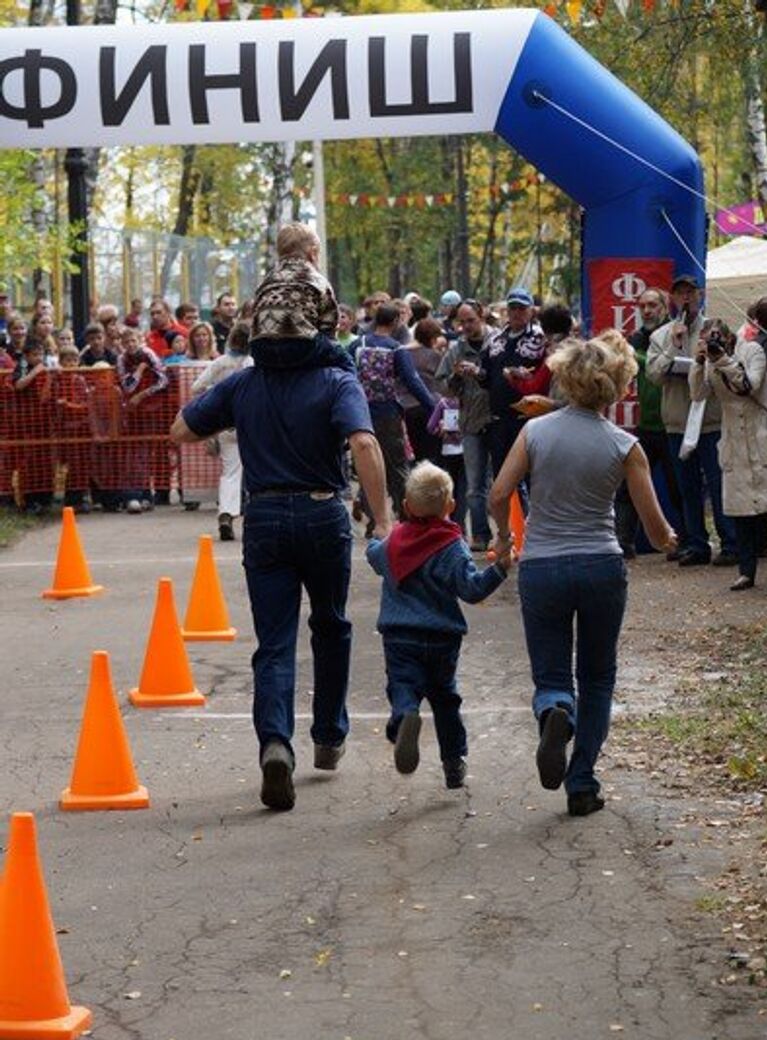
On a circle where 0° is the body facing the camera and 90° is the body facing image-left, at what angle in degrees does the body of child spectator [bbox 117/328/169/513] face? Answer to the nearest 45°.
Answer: approximately 0°

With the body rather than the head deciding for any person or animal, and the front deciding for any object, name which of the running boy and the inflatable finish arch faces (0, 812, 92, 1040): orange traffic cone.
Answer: the inflatable finish arch

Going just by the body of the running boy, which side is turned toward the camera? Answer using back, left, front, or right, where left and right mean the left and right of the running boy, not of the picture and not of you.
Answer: back

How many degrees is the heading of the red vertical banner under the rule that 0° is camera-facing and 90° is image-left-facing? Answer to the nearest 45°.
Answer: approximately 0°

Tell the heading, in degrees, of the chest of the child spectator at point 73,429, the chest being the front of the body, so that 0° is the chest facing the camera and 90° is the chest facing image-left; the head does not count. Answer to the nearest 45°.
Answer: approximately 315°

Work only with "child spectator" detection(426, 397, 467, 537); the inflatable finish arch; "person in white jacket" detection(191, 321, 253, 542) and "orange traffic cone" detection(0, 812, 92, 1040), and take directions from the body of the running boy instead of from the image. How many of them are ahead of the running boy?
3

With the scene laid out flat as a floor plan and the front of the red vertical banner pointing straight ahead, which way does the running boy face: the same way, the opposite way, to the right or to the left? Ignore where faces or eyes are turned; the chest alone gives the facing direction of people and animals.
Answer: the opposite way

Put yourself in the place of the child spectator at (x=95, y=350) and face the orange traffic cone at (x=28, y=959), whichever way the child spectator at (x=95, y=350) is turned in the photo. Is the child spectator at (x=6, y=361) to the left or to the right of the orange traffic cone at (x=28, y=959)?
right

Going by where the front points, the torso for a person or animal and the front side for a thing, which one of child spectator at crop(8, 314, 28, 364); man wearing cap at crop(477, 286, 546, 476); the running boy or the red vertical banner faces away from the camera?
the running boy

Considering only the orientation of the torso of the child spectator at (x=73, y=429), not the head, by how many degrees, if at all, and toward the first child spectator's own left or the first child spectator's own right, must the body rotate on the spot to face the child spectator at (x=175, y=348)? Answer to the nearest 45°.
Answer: approximately 90° to the first child spectator's own left

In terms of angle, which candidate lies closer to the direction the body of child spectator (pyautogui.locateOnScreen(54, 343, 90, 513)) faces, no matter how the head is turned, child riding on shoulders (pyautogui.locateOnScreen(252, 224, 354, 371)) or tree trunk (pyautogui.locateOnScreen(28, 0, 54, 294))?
the child riding on shoulders

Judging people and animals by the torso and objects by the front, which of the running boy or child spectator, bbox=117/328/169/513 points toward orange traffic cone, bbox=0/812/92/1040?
the child spectator
